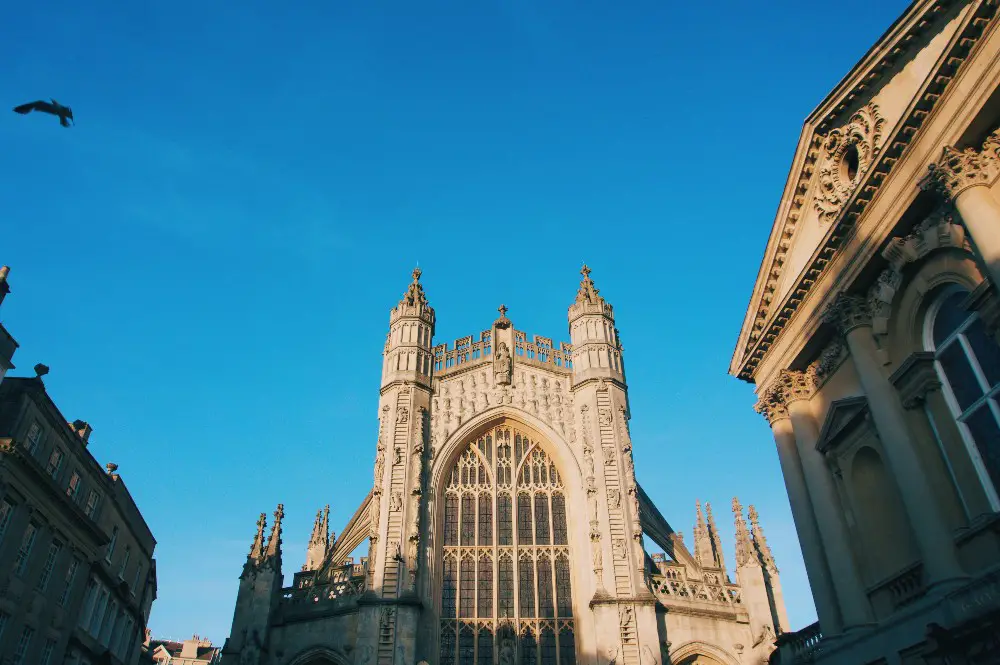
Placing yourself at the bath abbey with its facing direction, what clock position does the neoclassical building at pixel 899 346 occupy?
The neoclassical building is roughly at 11 o'clock from the bath abbey.

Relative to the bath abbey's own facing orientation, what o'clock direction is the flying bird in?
The flying bird is roughly at 1 o'clock from the bath abbey.

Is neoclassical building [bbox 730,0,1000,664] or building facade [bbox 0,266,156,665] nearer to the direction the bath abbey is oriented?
the neoclassical building

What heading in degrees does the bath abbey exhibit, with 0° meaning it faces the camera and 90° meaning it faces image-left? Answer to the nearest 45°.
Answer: approximately 0°

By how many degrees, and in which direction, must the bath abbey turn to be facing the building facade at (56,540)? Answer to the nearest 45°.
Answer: approximately 90° to its right
